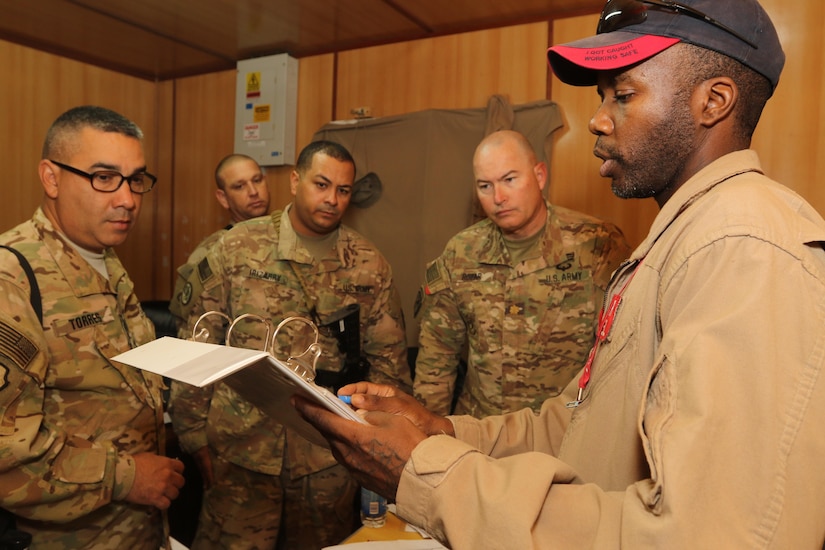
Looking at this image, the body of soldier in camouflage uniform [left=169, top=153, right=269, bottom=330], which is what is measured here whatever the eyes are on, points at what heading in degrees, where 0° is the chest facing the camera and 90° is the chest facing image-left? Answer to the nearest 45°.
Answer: approximately 315°

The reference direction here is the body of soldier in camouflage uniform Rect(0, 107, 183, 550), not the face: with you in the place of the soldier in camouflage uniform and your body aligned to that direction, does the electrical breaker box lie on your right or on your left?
on your left

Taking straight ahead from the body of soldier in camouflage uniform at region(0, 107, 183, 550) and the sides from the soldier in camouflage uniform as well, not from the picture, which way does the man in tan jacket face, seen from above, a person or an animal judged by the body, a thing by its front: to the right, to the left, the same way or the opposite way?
the opposite way

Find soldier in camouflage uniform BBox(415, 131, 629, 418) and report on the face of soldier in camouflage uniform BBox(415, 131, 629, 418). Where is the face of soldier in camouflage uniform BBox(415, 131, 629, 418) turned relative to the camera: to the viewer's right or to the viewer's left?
to the viewer's left

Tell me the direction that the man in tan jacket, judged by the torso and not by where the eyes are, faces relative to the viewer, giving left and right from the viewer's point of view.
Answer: facing to the left of the viewer

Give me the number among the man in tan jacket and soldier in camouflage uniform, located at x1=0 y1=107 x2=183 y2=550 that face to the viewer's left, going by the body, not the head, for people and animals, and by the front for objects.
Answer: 1
